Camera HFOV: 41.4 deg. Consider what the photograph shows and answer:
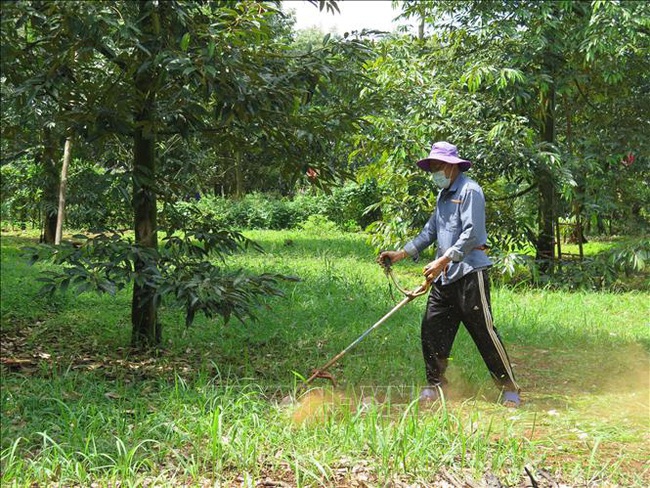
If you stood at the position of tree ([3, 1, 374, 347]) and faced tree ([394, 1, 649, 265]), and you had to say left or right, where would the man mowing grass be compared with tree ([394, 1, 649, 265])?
right

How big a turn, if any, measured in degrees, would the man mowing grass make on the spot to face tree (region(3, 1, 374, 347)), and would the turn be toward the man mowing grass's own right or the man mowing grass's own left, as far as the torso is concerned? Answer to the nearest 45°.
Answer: approximately 45° to the man mowing grass's own right

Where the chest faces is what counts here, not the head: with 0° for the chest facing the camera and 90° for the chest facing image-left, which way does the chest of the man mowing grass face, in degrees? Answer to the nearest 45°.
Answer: approximately 45°

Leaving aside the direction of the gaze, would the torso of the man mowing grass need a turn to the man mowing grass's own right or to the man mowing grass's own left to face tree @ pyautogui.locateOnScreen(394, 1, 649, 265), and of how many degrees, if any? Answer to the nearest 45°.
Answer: approximately 135° to the man mowing grass's own right
